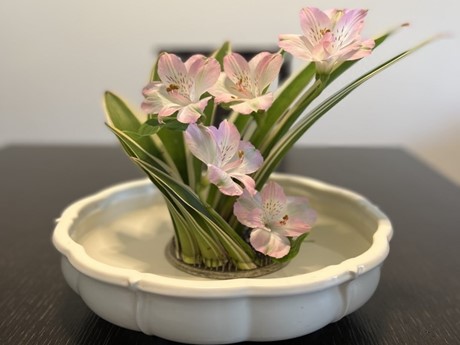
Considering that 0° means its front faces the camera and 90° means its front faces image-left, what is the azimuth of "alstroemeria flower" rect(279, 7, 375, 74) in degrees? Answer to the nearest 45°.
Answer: approximately 0°
